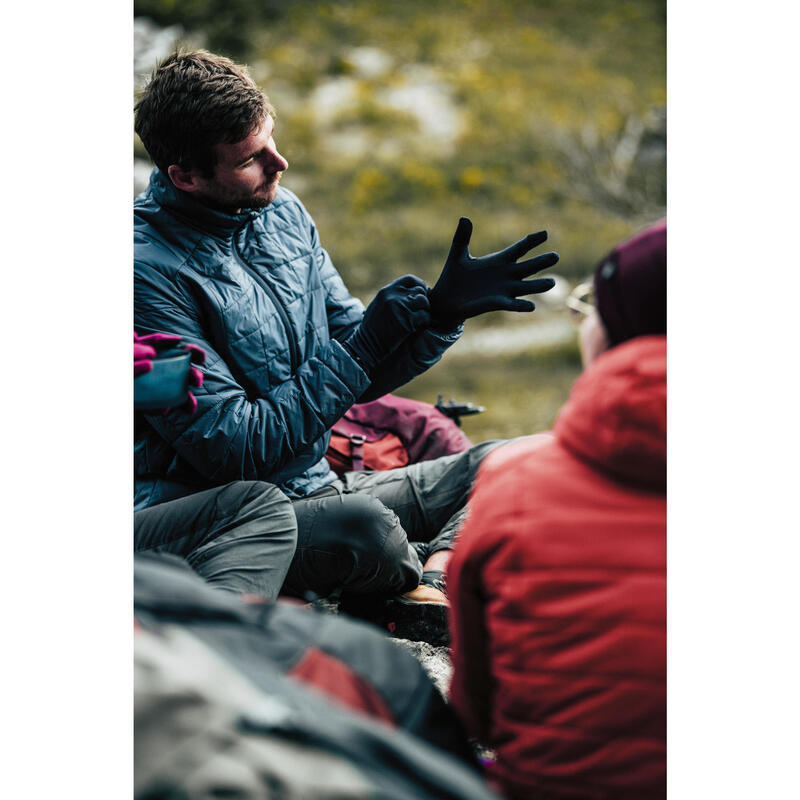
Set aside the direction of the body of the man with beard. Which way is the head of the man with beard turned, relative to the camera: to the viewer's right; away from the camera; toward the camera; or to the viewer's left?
to the viewer's right

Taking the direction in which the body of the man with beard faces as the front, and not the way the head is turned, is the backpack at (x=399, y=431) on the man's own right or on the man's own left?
on the man's own left

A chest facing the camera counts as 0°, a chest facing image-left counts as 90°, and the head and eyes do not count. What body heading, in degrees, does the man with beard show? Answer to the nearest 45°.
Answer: approximately 315°
